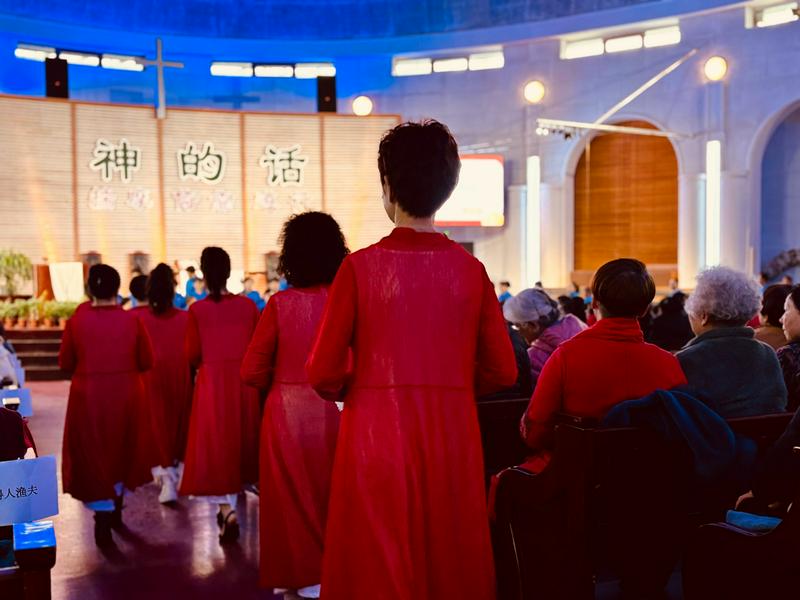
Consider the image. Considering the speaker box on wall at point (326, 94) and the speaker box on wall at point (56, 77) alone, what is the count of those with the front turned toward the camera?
2

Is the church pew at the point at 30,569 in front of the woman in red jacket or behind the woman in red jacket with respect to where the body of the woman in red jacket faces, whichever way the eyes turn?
behind

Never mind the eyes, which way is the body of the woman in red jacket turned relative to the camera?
away from the camera

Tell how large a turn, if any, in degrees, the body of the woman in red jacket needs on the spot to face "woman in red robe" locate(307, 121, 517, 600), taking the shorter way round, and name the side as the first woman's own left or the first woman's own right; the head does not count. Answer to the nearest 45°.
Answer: approximately 135° to the first woman's own left

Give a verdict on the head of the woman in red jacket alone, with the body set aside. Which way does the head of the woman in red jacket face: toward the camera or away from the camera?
away from the camera

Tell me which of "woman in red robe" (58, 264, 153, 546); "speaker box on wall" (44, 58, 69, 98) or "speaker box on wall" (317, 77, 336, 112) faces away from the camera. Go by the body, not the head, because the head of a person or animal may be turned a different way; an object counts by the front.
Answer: the woman in red robe

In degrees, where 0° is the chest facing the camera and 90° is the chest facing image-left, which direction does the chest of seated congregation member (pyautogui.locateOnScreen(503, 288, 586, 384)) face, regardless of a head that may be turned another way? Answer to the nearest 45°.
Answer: approximately 135°

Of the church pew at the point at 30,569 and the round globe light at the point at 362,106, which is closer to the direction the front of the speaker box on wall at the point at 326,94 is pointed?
the church pew

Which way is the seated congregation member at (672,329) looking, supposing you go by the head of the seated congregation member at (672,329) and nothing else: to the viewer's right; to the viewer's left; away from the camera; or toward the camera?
away from the camera

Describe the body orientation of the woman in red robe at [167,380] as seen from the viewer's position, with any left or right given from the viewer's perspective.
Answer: facing away from the viewer

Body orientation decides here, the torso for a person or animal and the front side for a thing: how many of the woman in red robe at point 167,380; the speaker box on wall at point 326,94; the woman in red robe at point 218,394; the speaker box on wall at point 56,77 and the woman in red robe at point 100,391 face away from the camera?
3

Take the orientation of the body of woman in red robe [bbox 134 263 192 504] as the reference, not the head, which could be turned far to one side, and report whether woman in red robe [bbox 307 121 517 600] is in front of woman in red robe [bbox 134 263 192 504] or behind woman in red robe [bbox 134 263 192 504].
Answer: behind

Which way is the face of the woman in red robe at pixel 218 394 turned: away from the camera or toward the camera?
away from the camera

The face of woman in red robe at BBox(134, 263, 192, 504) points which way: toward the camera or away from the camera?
away from the camera

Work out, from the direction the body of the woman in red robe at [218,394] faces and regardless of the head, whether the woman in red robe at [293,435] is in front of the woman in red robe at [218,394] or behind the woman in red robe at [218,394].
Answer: behind
